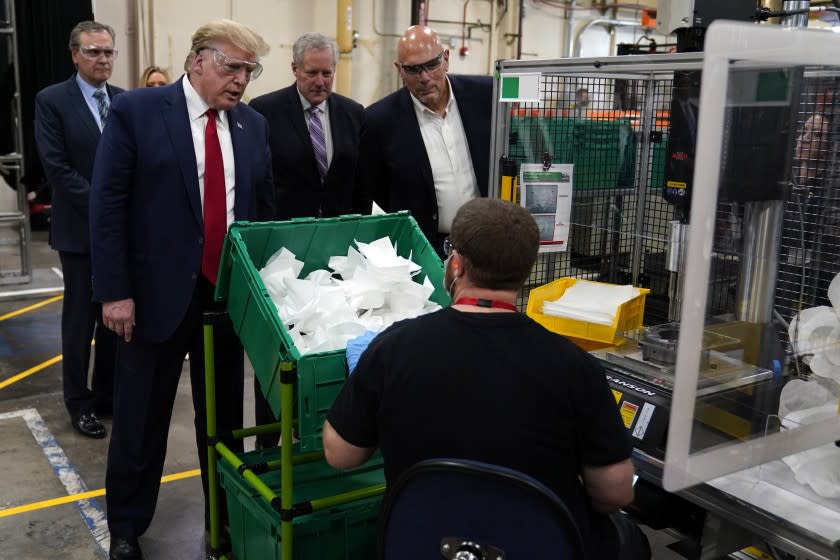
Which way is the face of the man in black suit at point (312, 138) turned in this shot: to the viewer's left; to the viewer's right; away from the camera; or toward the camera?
toward the camera

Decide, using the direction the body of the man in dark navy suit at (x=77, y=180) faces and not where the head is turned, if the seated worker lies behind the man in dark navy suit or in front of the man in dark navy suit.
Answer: in front

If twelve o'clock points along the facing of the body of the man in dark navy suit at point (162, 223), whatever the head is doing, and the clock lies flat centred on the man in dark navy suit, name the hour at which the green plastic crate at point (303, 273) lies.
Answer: The green plastic crate is roughly at 12 o'clock from the man in dark navy suit.

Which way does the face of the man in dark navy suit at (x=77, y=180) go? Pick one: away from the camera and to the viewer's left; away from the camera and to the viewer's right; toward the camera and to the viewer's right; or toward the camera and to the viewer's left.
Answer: toward the camera and to the viewer's right

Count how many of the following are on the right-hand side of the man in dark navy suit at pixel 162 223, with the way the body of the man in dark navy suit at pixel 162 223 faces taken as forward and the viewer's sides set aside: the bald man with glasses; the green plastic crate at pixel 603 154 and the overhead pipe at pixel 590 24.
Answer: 0

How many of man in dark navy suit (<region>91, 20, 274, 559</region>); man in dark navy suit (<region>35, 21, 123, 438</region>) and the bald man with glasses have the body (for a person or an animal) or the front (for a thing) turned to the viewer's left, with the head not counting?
0

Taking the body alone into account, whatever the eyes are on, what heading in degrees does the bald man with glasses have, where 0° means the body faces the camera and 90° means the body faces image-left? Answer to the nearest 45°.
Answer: approximately 0°

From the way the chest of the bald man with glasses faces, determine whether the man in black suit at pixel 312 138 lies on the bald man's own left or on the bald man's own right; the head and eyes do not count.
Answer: on the bald man's own right

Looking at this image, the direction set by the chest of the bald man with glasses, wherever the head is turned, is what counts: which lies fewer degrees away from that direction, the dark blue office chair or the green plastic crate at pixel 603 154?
the dark blue office chair

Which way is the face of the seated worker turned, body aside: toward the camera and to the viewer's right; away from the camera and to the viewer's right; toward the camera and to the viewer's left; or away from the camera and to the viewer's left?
away from the camera and to the viewer's left

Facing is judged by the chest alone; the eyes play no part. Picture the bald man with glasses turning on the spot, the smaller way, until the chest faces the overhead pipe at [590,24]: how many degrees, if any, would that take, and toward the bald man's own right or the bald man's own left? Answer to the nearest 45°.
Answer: approximately 180°

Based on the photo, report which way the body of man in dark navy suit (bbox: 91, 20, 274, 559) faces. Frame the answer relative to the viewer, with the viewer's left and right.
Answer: facing the viewer and to the right of the viewer

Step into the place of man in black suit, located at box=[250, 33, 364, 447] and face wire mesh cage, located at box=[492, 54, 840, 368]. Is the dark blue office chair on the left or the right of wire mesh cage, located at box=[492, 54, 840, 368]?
right
